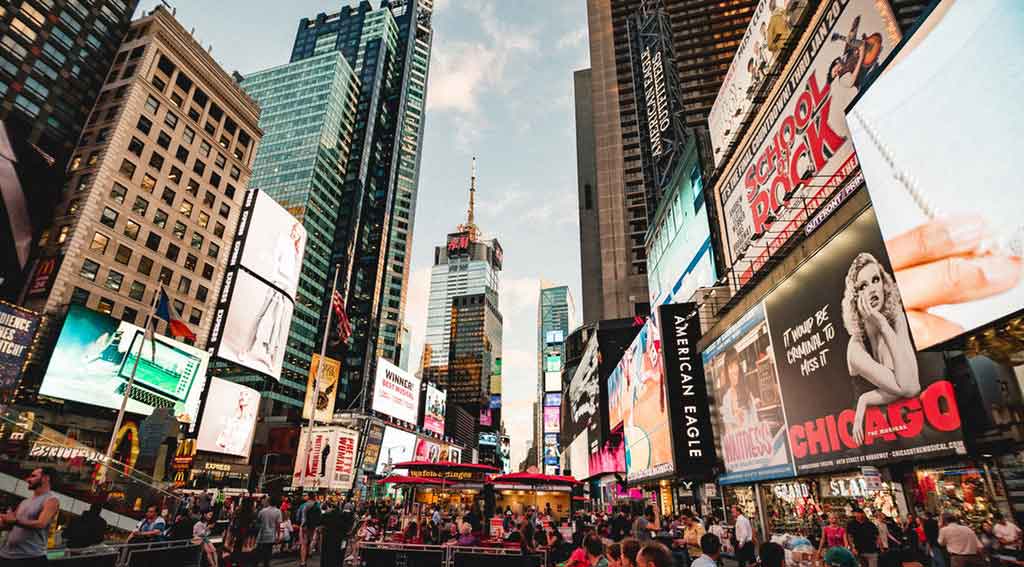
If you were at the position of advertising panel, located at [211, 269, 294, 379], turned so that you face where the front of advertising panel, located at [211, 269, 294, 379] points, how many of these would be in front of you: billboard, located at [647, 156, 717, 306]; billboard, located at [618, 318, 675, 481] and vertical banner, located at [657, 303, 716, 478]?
3

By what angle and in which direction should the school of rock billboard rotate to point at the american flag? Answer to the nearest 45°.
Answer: approximately 45° to its right

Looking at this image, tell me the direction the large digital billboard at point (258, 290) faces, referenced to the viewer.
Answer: facing the viewer and to the right of the viewer

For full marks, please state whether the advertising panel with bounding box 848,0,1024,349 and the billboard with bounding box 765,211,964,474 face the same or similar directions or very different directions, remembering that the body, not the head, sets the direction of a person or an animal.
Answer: same or similar directions

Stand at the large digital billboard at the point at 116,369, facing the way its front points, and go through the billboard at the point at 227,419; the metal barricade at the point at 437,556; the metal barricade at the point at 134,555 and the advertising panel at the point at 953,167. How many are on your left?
1

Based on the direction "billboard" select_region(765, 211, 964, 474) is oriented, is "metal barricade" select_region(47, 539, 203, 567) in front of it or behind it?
in front

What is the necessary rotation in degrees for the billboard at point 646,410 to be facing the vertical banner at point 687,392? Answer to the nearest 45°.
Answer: approximately 45° to its left

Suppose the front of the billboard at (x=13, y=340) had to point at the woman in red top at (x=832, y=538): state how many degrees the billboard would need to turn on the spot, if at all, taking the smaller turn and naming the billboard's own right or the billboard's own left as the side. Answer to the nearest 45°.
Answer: approximately 45° to the billboard's own right

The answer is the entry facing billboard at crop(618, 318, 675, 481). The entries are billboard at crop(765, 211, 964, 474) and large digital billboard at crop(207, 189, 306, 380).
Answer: the large digital billboard

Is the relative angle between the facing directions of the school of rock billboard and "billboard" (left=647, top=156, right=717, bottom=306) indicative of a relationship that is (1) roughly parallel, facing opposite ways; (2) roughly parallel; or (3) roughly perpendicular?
roughly parallel

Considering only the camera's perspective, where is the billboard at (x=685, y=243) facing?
facing the viewer and to the left of the viewer

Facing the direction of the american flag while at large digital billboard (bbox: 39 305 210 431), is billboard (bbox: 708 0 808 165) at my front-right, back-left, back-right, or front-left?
front-right

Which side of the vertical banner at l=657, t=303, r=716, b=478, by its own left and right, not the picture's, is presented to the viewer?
front

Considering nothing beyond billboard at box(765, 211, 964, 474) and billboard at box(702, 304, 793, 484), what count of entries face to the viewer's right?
0

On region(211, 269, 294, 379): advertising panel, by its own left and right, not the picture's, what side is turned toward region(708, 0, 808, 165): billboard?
front

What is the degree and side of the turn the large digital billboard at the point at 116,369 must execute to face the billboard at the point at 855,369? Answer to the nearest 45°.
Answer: approximately 45° to its right
